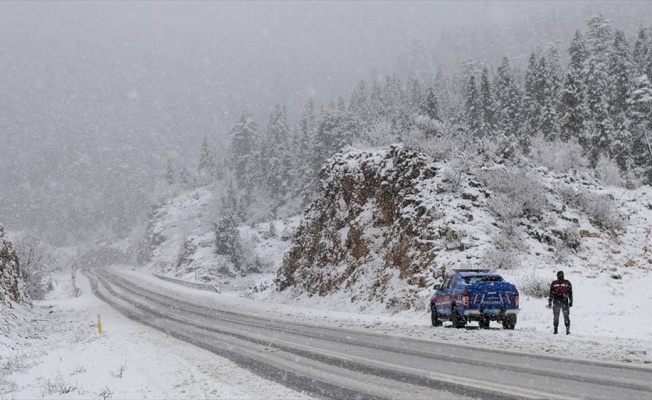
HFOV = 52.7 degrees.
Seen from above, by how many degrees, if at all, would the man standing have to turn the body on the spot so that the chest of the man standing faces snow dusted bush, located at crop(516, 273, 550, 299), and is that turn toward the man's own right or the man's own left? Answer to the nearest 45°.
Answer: approximately 180°

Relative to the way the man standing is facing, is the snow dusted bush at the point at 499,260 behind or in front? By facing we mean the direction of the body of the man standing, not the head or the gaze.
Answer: behind

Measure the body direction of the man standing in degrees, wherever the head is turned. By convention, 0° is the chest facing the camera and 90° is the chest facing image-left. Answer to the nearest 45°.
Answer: approximately 0°

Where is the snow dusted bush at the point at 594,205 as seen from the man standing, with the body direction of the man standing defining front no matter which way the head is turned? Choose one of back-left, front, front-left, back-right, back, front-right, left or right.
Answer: back

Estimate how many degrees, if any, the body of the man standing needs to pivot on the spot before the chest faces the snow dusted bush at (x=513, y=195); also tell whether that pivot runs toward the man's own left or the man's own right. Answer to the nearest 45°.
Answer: approximately 180°

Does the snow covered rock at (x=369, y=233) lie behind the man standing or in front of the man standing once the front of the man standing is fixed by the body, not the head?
behind

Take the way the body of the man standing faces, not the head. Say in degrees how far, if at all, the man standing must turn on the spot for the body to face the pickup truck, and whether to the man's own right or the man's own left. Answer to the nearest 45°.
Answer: approximately 90° to the man's own right

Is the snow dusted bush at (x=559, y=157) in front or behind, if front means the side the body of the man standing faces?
behind

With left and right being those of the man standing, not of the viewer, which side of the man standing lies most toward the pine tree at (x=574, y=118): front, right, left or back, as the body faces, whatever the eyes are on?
back
